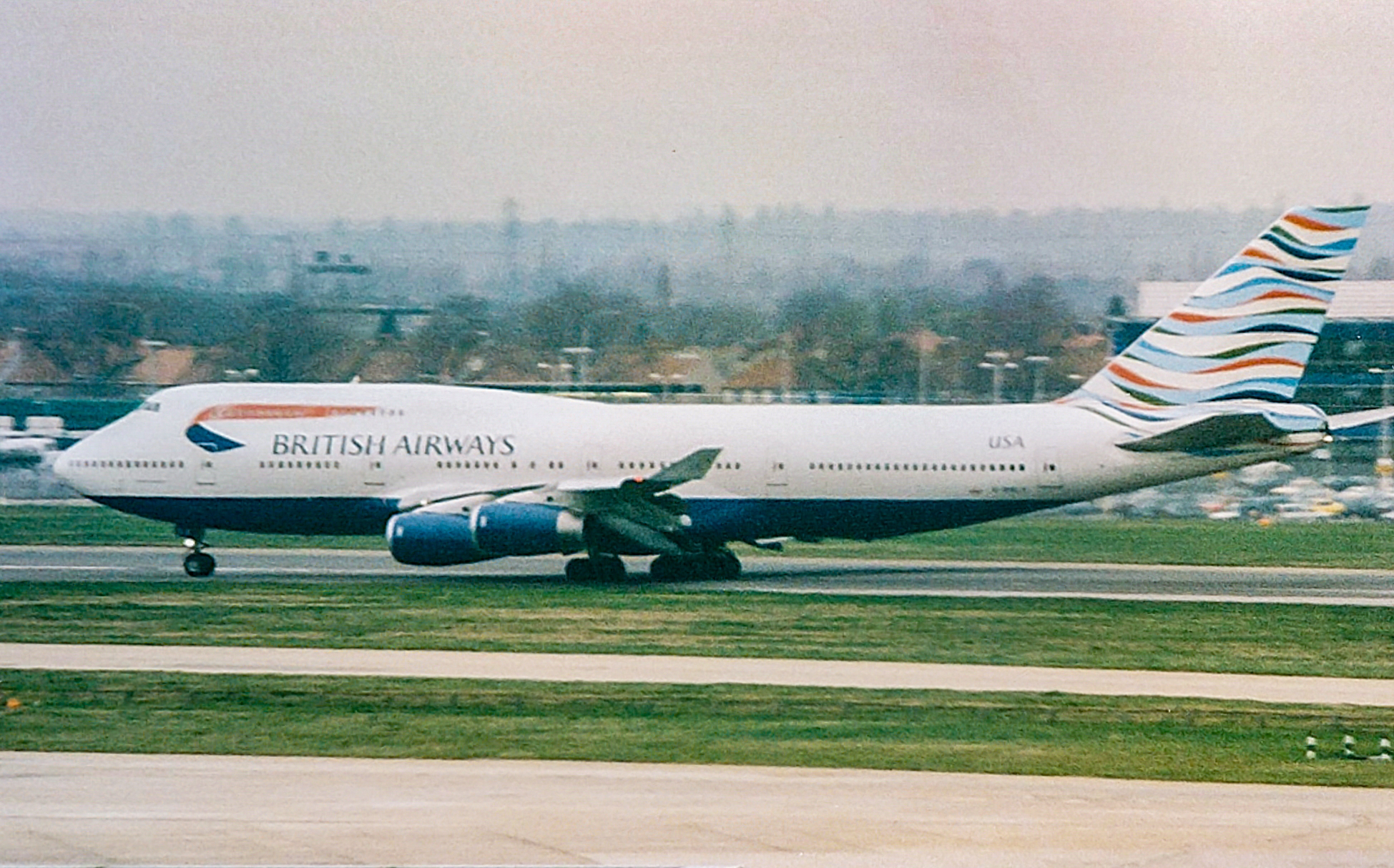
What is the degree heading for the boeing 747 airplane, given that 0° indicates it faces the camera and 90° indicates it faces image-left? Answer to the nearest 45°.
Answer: approximately 90°
